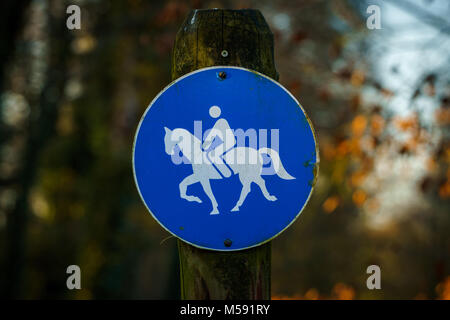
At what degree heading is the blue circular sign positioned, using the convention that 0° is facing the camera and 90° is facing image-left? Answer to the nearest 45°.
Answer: approximately 0°

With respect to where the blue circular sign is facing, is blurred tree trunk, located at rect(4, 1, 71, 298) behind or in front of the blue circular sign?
behind

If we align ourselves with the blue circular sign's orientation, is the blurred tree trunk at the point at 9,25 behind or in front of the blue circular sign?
behind
